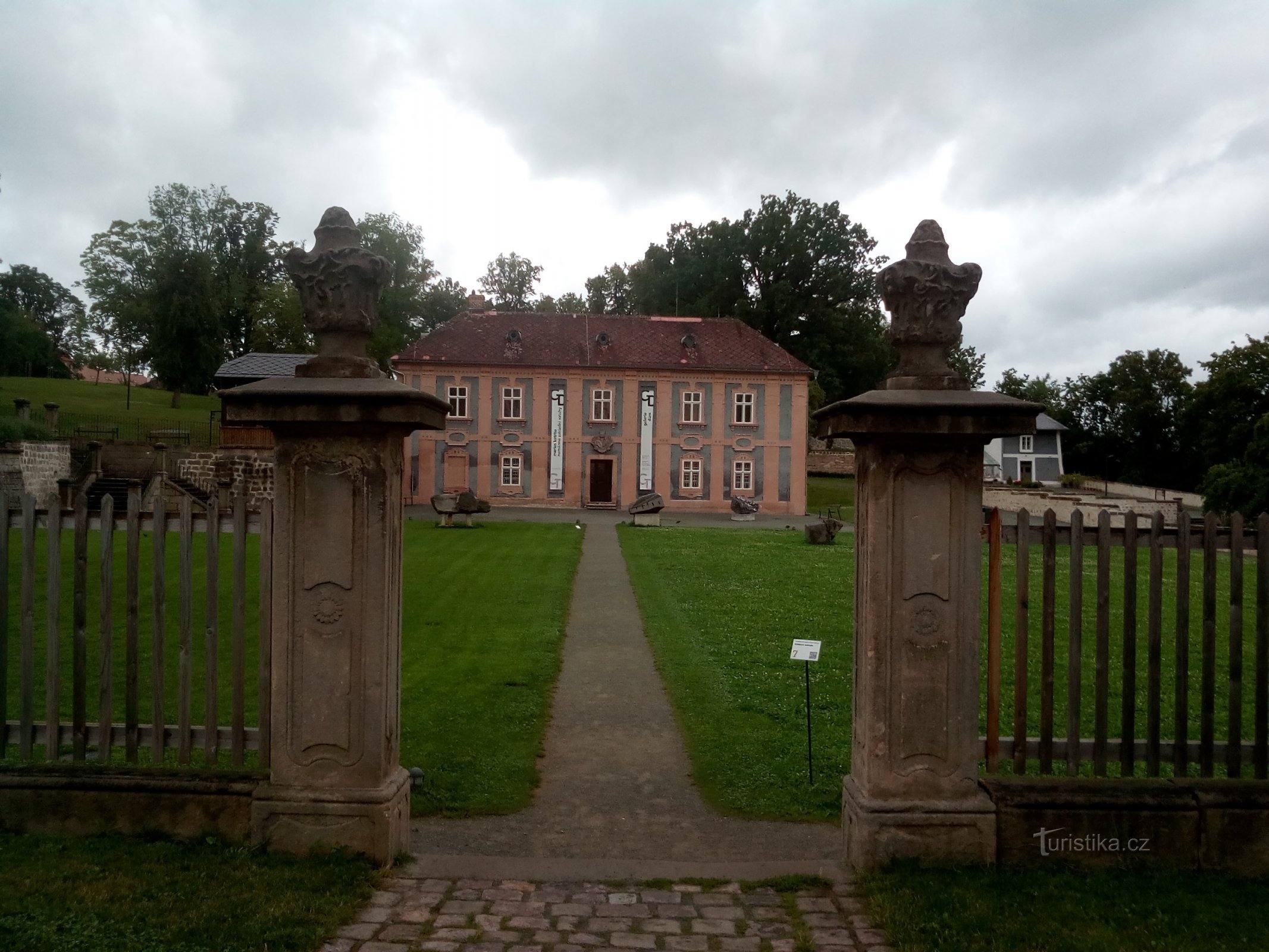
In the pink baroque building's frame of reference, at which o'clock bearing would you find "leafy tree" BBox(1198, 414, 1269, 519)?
The leafy tree is roughly at 10 o'clock from the pink baroque building.

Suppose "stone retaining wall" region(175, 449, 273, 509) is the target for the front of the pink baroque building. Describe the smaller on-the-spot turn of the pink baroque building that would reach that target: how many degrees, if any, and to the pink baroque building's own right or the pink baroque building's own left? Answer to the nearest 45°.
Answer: approximately 45° to the pink baroque building's own right

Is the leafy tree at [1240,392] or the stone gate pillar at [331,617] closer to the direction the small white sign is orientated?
the stone gate pillar

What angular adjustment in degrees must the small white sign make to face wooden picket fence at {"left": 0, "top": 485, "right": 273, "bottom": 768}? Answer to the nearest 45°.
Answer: approximately 45° to its right

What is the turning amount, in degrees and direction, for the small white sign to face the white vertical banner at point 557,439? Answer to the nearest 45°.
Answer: approximately 180°

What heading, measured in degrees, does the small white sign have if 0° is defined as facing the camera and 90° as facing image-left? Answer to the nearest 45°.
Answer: approximately 0°

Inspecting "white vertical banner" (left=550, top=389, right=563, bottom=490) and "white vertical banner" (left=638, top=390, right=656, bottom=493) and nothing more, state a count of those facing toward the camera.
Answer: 2

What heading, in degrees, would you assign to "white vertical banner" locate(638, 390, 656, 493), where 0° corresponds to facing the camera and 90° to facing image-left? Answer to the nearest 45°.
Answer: approximately 0°

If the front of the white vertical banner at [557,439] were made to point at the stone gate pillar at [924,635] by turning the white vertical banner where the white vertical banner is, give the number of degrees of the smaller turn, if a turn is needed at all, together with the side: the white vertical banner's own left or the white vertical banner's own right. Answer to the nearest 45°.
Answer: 0° — it already faces it

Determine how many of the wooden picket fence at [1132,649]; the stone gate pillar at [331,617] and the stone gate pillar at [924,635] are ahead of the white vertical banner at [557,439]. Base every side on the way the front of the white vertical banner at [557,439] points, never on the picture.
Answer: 3

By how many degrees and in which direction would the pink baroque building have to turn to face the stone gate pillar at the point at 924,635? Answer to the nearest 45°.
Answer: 0° — it already faces it
